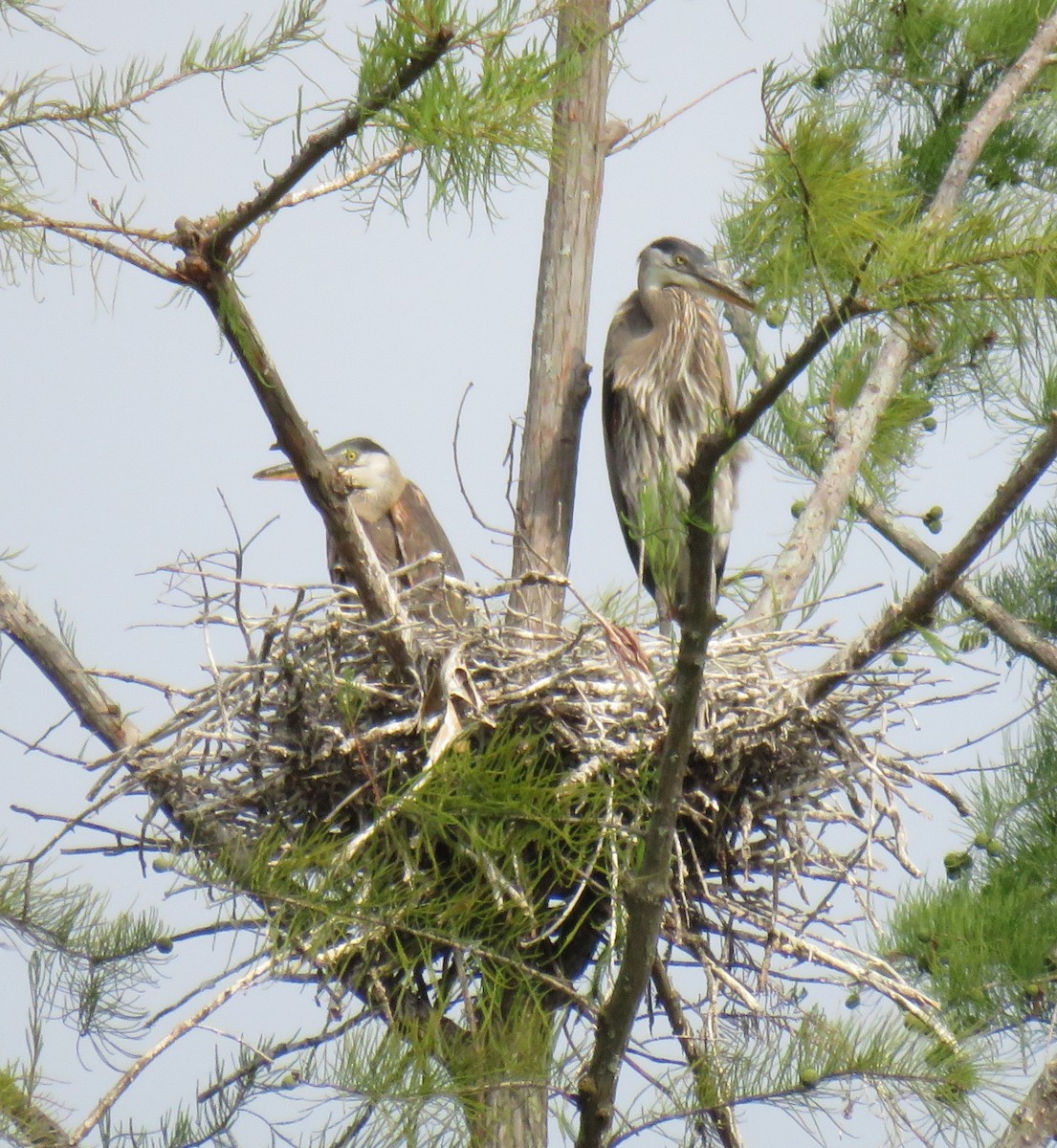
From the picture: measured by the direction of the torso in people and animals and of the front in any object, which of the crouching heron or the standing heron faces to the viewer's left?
the crouching heron

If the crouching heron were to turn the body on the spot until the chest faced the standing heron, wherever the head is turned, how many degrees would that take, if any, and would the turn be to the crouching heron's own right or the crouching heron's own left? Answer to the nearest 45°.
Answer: approximately 180°

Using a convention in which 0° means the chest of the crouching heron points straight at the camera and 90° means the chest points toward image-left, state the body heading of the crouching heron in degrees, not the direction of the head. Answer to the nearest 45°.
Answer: approximately 90°

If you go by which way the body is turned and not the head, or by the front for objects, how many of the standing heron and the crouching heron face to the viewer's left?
1

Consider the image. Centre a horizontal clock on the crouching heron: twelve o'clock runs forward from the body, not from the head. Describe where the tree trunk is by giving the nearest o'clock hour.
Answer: The tree trunk is roughly at 8 o'clock from the crouching heron.

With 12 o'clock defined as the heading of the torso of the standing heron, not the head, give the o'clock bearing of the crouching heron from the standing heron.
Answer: The crouching heron is roughly at 4 o'clock from the standing heron.
